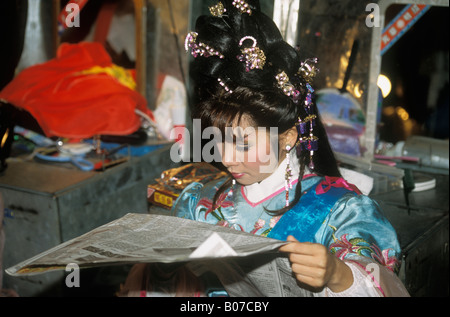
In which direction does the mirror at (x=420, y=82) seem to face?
toward the camera

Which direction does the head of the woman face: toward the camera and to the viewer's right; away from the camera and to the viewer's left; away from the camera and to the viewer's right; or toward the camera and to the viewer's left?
toward the camera and to the viewer's left

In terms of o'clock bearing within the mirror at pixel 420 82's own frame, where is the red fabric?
The red fabric is roughly at 2 o'clock from the mirror.

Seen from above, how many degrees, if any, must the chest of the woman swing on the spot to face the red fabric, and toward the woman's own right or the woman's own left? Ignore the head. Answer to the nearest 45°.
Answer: approximately 90° to the woman's own right

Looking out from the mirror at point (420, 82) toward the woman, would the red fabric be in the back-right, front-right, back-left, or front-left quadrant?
front-right

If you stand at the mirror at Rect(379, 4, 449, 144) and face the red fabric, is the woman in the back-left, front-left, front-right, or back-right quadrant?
front-left

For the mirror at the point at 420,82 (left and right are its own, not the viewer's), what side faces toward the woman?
front

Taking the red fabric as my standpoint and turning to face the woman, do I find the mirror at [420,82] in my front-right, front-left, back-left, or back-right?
front-left

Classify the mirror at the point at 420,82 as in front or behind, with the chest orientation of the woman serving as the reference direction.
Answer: behind

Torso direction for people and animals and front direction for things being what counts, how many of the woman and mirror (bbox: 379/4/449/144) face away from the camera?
0

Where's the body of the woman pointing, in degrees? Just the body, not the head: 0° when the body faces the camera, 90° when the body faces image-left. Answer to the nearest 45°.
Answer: approximately 45°
